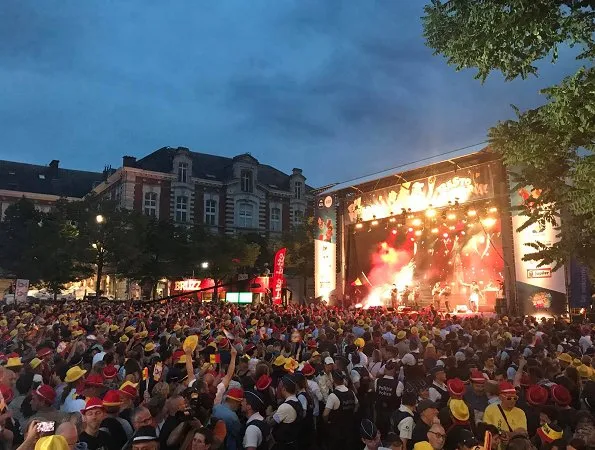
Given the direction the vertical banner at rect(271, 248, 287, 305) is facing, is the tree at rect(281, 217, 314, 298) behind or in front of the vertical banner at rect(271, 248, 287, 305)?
behind

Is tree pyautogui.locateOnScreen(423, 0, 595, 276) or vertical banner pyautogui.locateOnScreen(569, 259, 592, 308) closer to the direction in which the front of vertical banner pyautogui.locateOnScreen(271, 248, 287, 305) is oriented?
the tree

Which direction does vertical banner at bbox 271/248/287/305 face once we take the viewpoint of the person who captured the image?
facing the viewer

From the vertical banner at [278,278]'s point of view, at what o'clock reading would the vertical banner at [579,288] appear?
the vertical banner at [579,288] is roughly at 10 o'clock from the vertical banner at [278,278].

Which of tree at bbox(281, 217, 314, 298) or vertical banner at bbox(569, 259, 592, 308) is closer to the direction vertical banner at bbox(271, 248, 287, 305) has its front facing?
the vertical banner

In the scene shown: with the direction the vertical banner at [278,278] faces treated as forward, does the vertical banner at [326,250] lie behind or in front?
behind

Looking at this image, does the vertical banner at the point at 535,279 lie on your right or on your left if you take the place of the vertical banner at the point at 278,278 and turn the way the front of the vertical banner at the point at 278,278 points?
on your left

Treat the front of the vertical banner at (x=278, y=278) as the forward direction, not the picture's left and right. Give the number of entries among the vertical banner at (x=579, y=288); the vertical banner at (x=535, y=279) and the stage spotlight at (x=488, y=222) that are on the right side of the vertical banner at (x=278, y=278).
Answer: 0

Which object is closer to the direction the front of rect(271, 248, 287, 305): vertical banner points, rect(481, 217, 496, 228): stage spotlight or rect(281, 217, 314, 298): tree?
the stage spotlight

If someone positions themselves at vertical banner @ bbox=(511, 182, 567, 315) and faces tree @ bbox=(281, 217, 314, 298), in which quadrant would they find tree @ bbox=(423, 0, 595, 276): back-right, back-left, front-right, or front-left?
back-left

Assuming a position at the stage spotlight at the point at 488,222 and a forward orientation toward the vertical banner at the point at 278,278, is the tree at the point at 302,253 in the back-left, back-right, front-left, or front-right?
front-right

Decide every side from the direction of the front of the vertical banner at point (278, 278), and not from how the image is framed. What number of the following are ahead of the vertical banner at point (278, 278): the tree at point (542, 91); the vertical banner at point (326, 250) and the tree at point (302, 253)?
1

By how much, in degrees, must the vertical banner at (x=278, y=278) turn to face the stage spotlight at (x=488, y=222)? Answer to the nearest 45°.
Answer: approximately 90° to its left

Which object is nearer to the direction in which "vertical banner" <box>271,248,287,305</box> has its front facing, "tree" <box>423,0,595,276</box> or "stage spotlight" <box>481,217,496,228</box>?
the tree

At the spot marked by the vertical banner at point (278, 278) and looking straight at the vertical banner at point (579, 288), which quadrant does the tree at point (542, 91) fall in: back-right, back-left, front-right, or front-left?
front-right

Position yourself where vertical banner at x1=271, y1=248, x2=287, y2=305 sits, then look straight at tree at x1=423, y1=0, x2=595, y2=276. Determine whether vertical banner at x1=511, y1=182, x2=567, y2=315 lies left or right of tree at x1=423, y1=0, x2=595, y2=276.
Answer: left

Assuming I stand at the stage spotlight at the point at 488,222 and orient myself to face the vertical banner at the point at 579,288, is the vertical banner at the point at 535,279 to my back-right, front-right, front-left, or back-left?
front-right

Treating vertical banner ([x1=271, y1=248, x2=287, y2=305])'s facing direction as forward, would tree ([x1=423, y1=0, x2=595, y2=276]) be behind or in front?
in front
